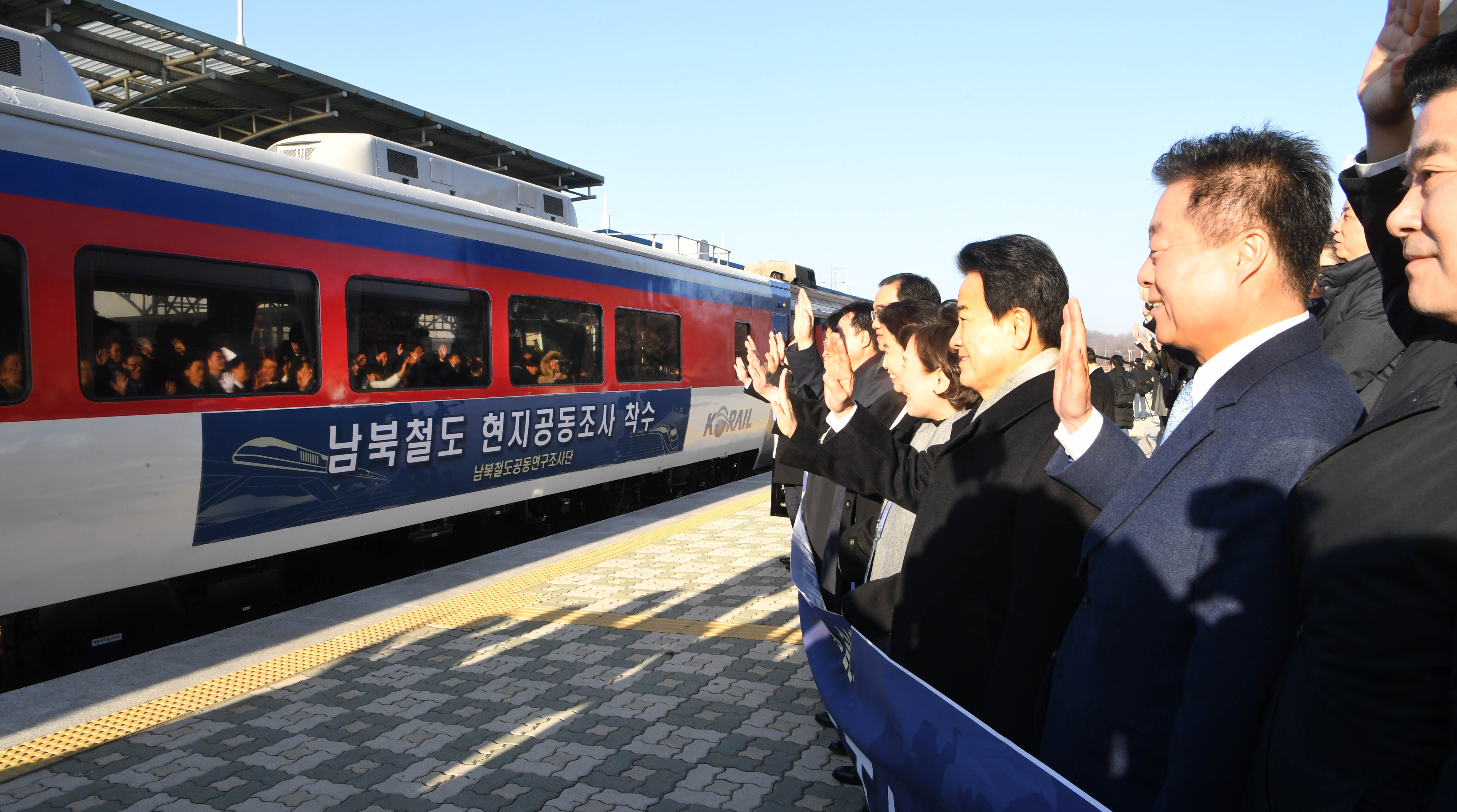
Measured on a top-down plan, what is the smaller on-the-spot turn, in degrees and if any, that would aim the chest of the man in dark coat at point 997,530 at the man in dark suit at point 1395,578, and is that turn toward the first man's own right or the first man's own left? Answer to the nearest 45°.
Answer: approximately 90° to the first man's own left

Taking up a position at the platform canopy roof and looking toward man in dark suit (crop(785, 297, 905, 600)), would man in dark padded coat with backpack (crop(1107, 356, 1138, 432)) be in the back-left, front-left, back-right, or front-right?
front-left

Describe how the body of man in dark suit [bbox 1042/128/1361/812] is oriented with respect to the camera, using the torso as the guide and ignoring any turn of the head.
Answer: to the viewer's left

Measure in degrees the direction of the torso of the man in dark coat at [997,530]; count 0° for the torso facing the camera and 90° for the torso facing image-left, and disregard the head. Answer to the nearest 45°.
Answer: approximately 90°

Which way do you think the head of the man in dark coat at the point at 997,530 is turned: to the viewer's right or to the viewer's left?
to the viewer's left

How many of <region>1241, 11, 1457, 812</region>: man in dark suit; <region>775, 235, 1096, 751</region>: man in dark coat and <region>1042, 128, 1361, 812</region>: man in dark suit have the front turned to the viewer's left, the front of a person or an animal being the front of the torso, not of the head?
3

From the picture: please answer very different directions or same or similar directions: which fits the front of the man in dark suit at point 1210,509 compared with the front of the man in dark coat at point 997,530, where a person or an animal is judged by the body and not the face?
same or similar directions

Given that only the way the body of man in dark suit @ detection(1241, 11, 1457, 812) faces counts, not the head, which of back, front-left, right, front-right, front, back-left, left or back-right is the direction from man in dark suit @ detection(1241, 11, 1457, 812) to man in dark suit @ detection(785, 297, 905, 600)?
front-right

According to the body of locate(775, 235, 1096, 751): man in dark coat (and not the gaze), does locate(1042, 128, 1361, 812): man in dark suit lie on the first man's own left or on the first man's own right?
on the first man's own left

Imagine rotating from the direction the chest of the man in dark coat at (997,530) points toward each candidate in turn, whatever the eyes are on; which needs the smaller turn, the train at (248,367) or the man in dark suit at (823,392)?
the train

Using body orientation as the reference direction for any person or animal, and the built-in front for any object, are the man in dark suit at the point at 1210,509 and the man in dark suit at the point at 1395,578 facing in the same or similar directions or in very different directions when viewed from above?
same or similar directions

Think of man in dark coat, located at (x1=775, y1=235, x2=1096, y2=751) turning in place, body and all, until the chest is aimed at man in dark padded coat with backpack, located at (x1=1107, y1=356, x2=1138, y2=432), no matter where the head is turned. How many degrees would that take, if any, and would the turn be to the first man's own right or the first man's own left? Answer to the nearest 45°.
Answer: approximately 90° to the first man's own right

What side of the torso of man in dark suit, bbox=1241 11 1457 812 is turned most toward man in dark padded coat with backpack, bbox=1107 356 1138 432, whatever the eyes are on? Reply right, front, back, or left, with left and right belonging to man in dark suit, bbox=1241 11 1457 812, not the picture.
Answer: right

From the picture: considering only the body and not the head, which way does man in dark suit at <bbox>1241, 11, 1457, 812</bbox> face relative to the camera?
to the viewer's left
